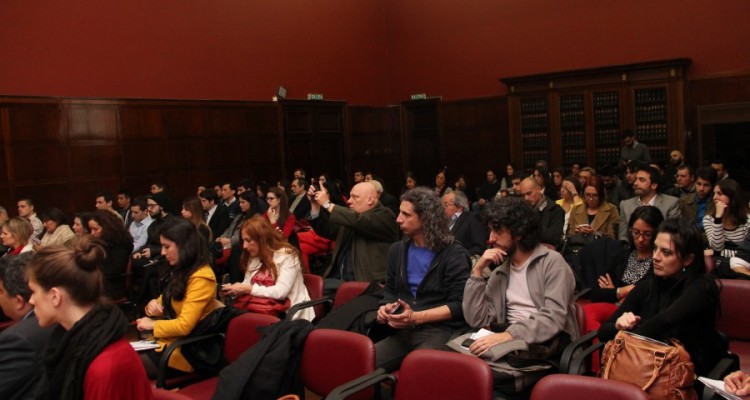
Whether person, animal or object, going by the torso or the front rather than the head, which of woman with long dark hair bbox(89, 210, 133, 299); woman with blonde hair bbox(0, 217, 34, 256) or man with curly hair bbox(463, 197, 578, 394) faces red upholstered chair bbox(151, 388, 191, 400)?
the man with curly hair

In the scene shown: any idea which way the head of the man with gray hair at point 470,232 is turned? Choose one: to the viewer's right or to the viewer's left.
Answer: to the viewer's left

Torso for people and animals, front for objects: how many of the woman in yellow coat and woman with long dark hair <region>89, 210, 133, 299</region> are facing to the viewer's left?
2

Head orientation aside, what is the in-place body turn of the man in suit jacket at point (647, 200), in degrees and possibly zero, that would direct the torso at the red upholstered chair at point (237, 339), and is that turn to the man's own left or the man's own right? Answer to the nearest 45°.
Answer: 0° — they already face it

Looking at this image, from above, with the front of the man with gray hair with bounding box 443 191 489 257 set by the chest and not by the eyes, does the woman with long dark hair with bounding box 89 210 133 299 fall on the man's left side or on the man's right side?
on the man's right side

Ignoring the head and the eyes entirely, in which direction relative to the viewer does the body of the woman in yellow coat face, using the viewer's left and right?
facing to the left of the viewer

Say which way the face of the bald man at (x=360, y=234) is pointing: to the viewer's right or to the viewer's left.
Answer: to the viewer's left

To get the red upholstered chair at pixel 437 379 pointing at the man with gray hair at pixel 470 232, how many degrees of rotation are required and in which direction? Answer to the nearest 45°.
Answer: approximately 135° to its right

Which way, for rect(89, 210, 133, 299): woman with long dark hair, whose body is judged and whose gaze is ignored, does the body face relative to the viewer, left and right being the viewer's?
facing to the left of the viewer

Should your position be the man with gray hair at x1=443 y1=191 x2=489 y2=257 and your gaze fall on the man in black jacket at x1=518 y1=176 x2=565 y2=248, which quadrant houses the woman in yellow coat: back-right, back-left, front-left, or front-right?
back-right
